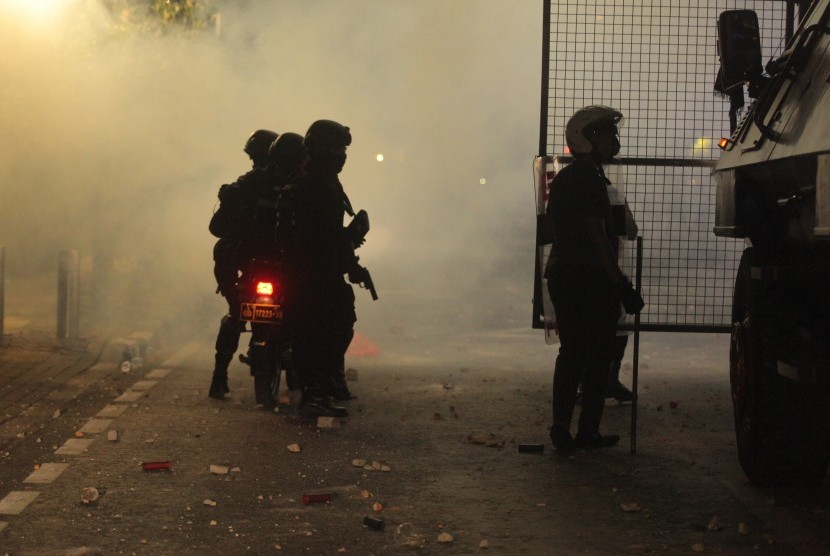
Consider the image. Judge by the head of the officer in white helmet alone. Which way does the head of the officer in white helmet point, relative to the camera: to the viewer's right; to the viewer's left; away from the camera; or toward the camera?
to the viewer's right

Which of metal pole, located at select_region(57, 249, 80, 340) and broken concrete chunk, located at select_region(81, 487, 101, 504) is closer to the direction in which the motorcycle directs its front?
the metal pole

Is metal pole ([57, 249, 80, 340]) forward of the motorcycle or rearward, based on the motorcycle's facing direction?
forward

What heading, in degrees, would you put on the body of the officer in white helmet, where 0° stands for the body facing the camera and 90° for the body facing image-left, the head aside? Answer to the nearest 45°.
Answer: approximately 270°

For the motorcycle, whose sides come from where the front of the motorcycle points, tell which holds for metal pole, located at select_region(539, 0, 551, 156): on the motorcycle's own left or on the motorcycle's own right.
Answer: on the motorcycle's own right

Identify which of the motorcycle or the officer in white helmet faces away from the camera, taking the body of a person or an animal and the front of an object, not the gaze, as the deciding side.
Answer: the motorcycle

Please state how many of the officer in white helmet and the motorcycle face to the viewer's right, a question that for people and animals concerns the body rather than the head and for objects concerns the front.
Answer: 1

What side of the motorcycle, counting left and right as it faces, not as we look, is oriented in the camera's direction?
back

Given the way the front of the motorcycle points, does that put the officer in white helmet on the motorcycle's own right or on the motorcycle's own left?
on the motorcycle's own right
